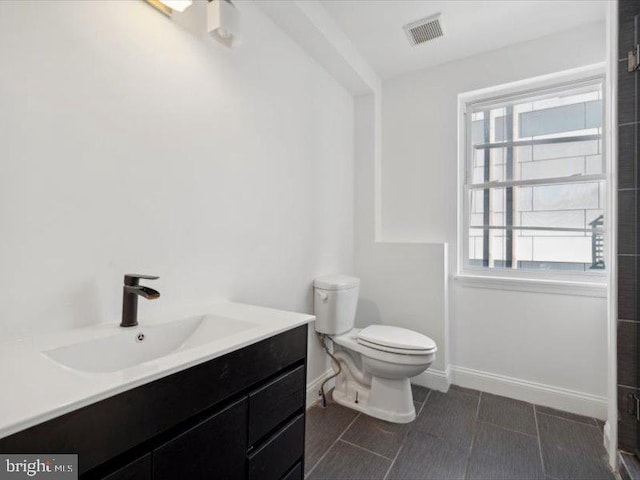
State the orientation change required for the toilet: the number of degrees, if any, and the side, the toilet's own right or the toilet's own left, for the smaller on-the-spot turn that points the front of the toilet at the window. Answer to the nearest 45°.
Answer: approximately 45° to the toilet's own left

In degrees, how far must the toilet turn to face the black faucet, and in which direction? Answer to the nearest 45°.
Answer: approximately 90° to its right

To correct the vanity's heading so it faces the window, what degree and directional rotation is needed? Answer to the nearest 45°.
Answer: approximately 45° to its left

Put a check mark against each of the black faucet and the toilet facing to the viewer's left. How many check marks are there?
0

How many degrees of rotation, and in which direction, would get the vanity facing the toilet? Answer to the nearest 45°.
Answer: approximately 90° to its left

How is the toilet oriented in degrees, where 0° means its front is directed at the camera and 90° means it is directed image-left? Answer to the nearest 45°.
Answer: approximately 315°

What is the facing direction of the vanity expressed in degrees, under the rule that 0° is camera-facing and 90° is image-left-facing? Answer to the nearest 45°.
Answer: approximately 315°

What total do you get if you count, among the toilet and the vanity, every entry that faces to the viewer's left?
0

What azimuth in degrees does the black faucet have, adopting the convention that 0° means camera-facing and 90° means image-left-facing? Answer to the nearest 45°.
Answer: approximately 315°
